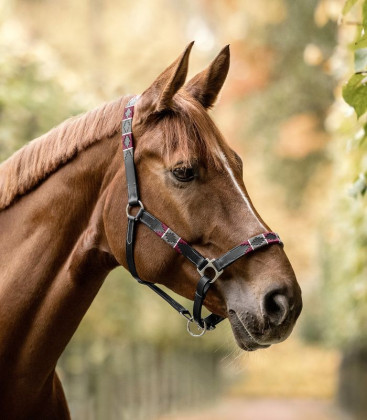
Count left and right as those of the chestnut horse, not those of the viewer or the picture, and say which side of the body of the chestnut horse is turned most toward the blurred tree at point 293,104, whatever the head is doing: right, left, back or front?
left

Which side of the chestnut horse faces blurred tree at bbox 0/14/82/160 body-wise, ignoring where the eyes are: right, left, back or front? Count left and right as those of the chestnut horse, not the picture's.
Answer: left

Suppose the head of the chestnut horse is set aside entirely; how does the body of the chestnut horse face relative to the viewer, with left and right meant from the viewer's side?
facing to the right of the viewer

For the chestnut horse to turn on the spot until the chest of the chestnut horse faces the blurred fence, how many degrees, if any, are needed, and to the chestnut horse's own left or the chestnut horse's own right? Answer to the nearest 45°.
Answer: approximately 90° to the chestnut horse's own left
